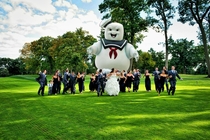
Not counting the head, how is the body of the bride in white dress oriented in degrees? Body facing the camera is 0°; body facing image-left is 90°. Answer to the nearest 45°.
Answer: approximately 0°

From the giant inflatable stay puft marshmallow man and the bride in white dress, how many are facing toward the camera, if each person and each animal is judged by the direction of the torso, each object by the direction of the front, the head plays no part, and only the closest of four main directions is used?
2

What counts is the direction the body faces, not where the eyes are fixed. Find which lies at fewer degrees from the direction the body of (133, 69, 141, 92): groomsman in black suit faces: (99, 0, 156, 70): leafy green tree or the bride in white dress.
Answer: the bride in white dress

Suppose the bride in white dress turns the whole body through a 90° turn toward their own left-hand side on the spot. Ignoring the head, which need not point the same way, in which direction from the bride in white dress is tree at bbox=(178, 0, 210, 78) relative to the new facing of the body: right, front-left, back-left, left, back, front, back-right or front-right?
front-left

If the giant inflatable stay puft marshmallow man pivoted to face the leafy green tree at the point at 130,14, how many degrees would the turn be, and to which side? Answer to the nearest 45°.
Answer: approximately 180°
